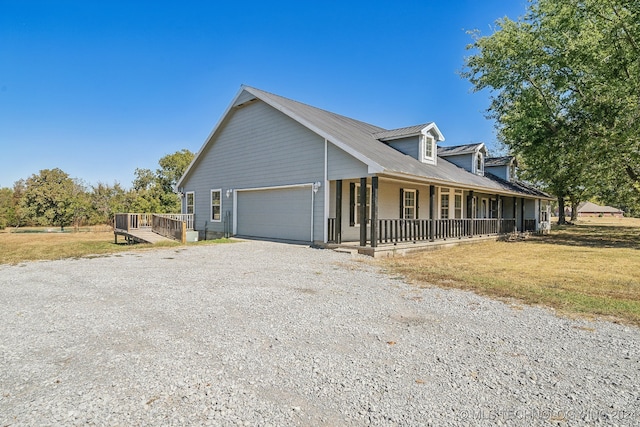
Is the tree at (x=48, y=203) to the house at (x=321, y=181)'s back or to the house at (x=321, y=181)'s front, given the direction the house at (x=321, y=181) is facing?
to the back

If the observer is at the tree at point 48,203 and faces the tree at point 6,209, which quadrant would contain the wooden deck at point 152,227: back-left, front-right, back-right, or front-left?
back-left

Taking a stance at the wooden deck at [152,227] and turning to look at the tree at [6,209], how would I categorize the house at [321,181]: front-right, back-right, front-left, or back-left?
back-right

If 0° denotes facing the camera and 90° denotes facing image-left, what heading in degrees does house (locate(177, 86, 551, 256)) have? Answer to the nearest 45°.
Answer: approximately 315°

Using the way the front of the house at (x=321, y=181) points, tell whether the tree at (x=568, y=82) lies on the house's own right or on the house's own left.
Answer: on the house's own left

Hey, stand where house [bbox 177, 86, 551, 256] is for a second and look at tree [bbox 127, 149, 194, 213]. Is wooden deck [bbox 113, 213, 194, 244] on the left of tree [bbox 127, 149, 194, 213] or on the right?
left

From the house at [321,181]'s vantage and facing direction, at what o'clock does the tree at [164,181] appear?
The tree is roughly at 6 o'clock from the house.

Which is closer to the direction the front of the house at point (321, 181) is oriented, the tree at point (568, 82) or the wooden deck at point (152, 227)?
the tree

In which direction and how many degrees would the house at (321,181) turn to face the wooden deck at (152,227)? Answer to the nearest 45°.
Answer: approximately 135° to its right
